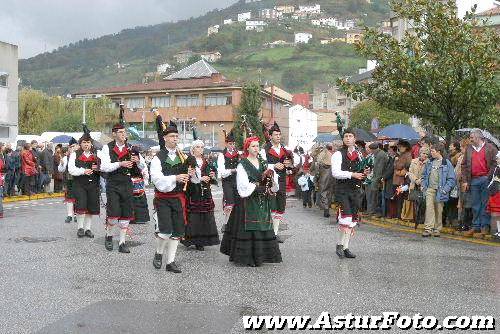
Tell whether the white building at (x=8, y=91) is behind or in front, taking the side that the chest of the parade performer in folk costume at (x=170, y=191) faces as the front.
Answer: behind

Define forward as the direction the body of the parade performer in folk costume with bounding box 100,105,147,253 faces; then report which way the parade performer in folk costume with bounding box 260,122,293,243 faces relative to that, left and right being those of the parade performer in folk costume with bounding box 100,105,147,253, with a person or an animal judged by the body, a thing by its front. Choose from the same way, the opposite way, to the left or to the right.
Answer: the same way

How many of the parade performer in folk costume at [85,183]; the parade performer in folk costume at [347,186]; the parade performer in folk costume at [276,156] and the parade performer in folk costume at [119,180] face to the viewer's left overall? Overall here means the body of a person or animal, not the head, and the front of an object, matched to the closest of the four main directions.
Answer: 0

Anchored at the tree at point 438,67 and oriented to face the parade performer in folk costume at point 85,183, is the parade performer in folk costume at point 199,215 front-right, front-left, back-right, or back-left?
front-left

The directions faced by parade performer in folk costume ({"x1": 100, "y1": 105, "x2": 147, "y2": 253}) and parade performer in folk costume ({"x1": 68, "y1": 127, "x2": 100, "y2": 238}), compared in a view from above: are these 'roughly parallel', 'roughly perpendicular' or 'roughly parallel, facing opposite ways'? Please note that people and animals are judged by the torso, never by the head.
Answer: roughly parallel

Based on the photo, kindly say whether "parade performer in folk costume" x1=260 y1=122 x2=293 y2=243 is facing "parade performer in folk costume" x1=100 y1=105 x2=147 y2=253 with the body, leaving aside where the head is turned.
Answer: no

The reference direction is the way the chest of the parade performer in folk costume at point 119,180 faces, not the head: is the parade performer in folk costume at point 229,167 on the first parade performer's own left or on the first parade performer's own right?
on the first parade performer's own left

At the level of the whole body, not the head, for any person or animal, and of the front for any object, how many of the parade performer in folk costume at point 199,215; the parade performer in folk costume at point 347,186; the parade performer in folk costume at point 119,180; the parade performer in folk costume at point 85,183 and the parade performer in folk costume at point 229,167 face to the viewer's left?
0

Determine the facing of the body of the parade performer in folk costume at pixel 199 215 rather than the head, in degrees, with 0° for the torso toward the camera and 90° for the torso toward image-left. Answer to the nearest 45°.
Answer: approximately 315°

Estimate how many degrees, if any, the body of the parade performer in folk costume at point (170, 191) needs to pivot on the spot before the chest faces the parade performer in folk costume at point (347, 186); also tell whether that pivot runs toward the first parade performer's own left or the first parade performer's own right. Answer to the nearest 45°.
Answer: approximately 45° to the first parade performer's own left

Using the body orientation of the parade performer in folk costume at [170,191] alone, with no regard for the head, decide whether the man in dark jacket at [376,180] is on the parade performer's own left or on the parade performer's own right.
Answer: on the parade performer's own left

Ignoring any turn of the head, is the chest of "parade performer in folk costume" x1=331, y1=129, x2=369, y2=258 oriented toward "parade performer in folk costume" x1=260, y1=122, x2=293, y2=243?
no

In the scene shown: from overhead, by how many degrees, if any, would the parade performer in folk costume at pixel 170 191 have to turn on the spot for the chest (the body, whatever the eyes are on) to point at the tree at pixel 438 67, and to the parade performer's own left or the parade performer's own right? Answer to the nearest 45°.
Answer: approximately 90° to the parade performer's own left

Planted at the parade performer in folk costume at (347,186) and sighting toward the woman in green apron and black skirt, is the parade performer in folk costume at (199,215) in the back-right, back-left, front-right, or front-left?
front-right

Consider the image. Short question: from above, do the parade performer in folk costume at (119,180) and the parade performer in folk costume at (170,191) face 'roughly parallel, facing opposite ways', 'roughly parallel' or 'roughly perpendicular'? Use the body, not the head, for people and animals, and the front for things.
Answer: roughly parallel

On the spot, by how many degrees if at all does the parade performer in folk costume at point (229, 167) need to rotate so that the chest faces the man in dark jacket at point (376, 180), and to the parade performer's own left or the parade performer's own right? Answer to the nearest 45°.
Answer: approximately 90° to the parade performer's own left

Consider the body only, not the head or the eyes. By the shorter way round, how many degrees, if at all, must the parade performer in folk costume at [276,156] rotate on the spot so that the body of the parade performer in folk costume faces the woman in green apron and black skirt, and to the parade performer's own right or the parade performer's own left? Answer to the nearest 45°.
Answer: approximately 45° to the parade performer's own right

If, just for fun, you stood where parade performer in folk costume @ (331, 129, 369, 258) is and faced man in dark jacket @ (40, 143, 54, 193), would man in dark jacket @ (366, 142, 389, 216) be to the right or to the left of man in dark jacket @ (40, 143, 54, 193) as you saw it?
right

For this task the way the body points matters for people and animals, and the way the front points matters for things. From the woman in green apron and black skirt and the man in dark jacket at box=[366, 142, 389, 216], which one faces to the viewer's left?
the man in dark jacket

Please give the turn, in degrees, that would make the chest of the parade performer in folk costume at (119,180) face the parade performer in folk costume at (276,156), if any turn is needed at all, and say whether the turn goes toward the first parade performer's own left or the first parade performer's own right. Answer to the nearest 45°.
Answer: approximately 45° to the first parade performer's own left

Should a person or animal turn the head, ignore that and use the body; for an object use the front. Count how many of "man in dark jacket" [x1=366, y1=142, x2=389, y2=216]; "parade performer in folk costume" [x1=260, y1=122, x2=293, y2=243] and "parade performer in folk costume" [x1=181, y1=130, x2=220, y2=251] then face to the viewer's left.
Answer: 1
